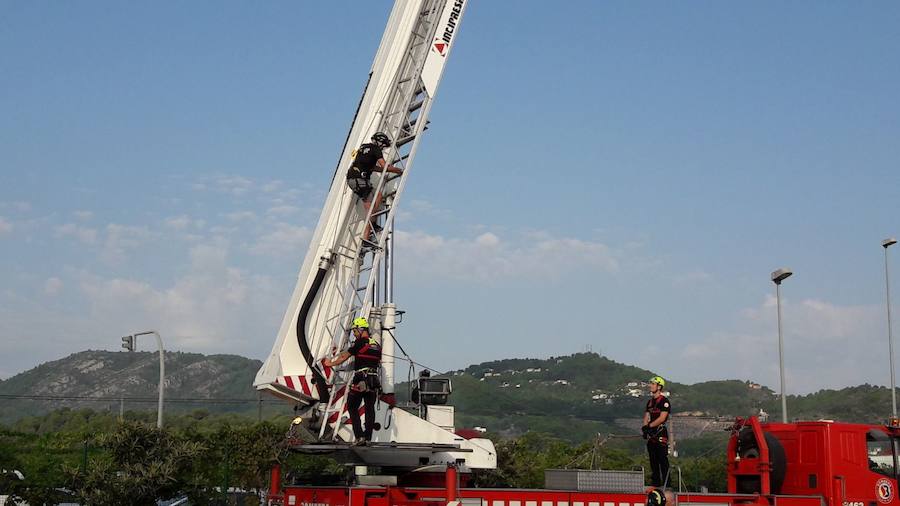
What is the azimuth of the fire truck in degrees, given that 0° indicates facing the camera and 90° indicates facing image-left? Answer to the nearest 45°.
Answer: approximately 270°

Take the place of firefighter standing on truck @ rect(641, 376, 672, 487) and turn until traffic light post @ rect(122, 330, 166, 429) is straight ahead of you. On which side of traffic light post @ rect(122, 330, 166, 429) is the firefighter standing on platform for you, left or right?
left

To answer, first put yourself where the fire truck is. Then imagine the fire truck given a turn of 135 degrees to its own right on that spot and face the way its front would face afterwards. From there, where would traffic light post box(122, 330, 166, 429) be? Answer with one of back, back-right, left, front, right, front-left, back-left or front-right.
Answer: right
